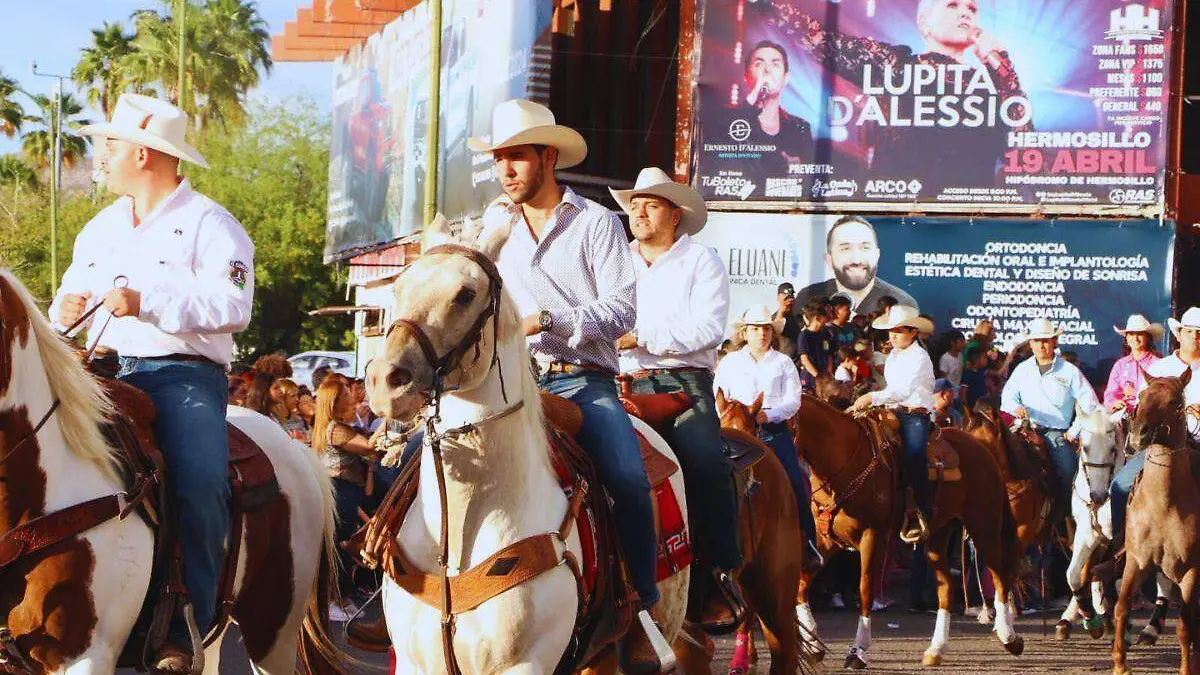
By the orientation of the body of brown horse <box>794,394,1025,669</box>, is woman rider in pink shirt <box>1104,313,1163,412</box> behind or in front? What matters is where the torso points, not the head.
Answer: behind

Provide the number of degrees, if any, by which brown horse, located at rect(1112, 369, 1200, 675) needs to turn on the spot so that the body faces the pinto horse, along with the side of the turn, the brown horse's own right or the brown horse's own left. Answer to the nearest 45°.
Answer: approximately 45° to the brown horse's own right

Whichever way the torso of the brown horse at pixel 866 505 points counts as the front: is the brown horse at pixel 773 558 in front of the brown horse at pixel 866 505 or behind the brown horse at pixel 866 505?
in front

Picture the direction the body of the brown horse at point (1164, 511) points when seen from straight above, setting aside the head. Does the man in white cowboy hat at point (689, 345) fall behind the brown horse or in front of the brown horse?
in front

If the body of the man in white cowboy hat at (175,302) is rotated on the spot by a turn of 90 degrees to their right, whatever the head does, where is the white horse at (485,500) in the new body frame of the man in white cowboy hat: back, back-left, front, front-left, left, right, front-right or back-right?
back

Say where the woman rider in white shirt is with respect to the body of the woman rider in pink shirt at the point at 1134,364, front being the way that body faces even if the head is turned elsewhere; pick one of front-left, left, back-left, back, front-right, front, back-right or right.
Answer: front-right

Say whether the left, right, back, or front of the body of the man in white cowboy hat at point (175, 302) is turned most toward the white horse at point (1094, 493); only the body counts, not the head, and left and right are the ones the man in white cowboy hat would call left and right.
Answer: back

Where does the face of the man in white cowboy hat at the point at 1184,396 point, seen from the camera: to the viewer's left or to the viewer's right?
to the viewer's left

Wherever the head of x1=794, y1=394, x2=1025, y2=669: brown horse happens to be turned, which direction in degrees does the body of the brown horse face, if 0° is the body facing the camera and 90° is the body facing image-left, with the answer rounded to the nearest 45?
approximately 45°

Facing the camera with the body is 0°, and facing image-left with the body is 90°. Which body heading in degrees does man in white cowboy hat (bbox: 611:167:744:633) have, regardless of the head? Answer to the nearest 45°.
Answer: approximately 45°
